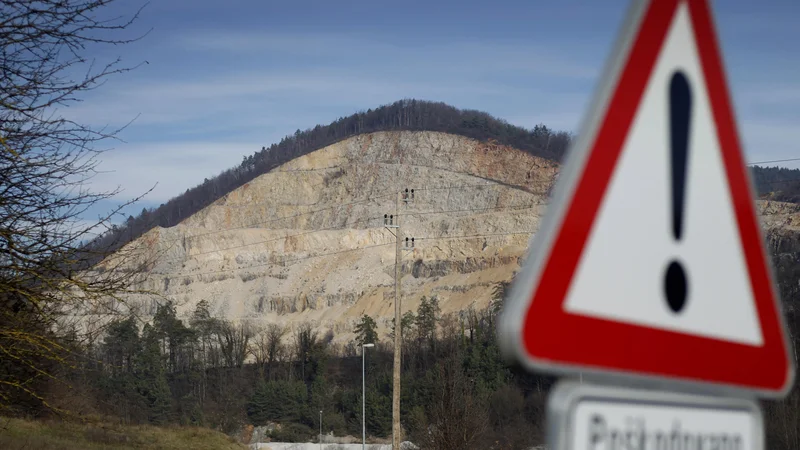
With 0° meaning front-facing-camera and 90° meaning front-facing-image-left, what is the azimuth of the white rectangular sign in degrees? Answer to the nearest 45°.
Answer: approximately 315°
